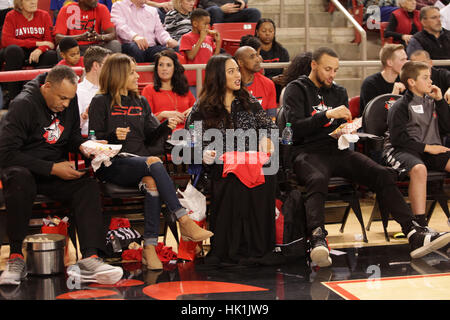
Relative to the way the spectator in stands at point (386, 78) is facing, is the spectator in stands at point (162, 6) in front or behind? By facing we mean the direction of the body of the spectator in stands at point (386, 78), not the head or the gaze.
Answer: behind

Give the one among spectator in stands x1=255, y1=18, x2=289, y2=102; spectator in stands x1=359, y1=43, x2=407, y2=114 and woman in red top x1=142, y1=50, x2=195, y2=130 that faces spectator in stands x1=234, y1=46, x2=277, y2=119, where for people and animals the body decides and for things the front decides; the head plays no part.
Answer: spectator in stands x1=255, y1=18, x2=289, y2=102

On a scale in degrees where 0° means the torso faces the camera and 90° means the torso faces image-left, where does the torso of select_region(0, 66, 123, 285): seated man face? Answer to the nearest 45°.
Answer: approximately 315°

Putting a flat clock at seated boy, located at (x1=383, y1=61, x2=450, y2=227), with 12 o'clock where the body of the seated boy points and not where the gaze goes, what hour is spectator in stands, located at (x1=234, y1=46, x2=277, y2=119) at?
The spectator in stands is roughly at 5 o'clock from the seated boy.

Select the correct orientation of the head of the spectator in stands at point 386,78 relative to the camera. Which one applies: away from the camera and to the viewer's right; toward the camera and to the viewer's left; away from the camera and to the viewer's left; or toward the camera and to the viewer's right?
toward the camera and to the viewer's right

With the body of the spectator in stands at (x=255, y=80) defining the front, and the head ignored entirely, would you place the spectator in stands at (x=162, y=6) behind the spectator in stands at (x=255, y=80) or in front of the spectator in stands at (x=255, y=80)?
behind

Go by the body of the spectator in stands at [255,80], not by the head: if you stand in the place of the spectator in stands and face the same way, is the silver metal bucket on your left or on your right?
on your right

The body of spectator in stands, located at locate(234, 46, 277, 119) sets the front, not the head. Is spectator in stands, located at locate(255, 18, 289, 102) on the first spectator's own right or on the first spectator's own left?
on the first spectator's own left

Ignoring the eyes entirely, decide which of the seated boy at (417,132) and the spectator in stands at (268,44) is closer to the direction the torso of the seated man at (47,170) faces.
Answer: the seated boy
